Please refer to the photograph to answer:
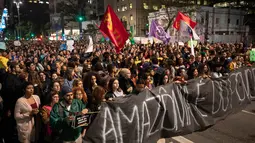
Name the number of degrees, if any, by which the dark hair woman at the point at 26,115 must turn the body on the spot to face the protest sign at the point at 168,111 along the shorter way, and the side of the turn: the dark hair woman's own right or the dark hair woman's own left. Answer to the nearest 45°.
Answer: approximately 45° to the dark hair woman's own left

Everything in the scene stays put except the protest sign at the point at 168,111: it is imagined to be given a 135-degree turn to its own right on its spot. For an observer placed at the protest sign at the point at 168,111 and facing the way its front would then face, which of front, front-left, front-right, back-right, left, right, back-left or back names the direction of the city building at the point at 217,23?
right

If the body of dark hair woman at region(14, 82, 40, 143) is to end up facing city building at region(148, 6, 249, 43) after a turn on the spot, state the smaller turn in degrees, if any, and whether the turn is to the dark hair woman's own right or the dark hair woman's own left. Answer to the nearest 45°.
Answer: approximately 90° to the dark hair woman's own left

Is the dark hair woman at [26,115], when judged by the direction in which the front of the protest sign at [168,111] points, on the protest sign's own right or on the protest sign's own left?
on the protest sign's own right

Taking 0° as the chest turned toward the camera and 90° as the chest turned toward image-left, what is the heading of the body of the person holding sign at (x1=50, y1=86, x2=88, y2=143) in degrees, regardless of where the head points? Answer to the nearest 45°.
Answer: approximately 315°

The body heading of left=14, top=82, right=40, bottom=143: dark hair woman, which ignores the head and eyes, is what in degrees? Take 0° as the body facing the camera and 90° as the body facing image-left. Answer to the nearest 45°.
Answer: approximately 315°
